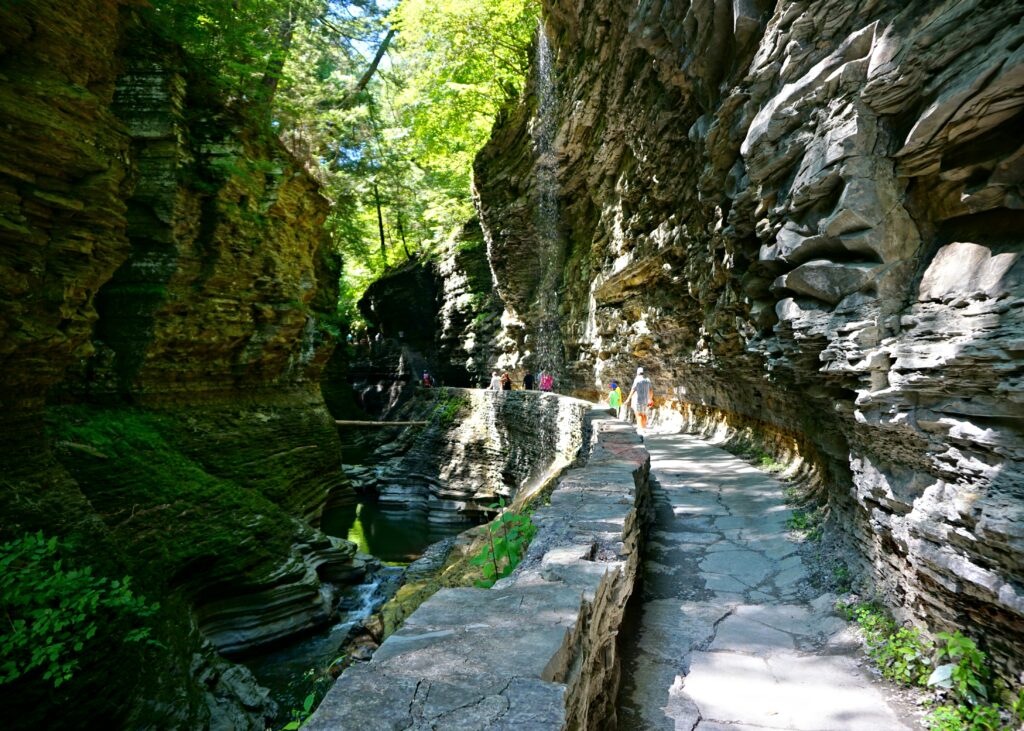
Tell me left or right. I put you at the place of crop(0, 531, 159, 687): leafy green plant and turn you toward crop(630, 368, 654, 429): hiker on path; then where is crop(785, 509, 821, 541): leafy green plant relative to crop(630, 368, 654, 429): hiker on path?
right

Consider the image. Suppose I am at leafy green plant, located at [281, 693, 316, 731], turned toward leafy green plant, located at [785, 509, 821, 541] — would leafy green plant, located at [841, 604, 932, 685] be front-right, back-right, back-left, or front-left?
front-right

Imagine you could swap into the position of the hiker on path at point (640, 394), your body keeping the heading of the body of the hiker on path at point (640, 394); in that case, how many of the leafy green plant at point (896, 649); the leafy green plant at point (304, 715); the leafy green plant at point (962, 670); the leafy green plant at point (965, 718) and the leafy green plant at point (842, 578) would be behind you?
5

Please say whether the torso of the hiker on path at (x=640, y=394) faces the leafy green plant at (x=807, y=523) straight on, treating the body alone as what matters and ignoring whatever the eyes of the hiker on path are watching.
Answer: no

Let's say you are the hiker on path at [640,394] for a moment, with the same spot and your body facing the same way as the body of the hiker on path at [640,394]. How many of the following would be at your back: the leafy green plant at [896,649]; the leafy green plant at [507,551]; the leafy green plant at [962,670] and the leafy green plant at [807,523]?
4

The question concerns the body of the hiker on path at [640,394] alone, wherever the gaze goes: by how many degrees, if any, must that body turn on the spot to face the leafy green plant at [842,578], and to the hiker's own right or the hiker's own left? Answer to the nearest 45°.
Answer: approximately 180°

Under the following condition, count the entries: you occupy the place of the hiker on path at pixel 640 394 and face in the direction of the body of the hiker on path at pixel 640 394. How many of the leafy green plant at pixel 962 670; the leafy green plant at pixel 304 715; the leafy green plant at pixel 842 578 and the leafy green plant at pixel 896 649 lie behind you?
4

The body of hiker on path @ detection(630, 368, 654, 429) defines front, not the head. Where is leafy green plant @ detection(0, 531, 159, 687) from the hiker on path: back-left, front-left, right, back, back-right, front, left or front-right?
back-left

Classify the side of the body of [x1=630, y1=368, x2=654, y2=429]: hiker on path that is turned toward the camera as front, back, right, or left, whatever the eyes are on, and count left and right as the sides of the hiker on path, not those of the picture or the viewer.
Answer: back

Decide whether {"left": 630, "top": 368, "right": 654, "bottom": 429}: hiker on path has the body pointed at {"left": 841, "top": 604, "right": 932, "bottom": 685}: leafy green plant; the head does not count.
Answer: no

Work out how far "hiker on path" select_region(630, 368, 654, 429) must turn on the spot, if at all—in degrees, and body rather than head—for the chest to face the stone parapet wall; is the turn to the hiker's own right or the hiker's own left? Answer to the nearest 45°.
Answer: approximately 180°

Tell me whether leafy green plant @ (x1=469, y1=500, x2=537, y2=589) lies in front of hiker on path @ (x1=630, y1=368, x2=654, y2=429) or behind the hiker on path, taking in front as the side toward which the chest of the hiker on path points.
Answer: behind

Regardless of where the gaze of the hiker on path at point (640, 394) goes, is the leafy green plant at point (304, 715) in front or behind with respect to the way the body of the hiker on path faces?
behind
